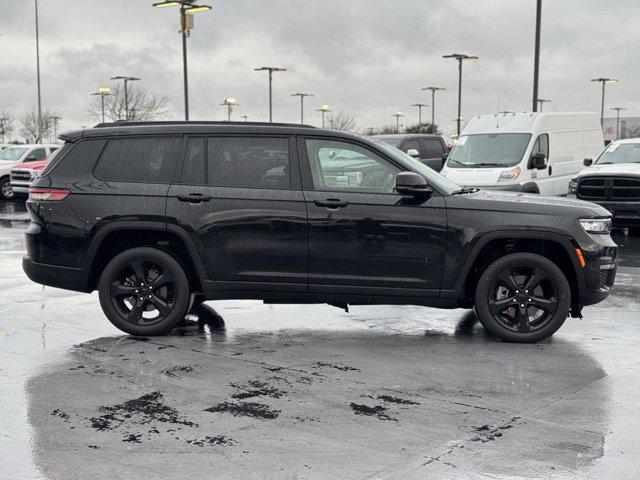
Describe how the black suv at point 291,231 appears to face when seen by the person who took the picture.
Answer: facing to the right of the viewer

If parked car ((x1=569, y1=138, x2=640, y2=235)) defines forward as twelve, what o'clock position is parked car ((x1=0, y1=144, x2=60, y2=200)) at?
parked car ((x1=0, y1=144, x2=60, y2=200)) is roughly at 2 o'clock from parked car ((x1=569, y1=138, x2=640, y2=235)).

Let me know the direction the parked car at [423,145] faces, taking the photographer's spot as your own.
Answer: facing the viewer and to the left of the viewer

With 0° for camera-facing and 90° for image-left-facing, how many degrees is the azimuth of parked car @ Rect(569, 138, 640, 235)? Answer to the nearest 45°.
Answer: approximately 45°

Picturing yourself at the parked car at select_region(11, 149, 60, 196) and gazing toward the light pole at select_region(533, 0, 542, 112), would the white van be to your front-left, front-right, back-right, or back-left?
front-right

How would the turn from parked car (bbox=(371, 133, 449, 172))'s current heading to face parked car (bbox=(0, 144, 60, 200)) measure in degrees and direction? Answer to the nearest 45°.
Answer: approximately 45° to its right

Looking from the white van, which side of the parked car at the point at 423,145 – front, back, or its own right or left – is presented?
left

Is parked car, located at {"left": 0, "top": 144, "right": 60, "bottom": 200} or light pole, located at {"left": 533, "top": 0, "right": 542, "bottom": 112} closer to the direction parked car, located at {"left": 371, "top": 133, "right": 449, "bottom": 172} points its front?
the parked car

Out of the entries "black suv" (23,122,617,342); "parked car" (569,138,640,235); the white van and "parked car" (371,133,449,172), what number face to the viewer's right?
1

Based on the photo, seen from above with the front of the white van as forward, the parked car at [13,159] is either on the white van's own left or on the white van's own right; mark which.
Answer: on the white van's own right

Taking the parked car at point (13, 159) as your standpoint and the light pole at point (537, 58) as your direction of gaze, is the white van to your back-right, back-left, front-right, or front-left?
front-right

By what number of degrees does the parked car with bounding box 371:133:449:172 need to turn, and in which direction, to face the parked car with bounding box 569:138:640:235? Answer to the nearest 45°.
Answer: approximately 90° to its left
